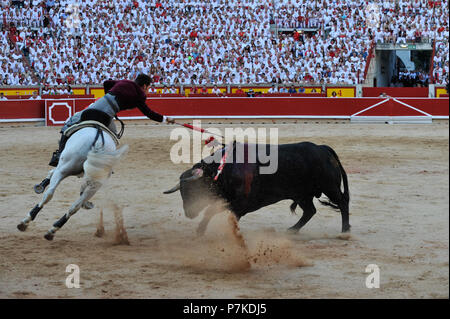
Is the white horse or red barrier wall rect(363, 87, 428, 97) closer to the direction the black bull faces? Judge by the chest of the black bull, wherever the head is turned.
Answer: the white horse

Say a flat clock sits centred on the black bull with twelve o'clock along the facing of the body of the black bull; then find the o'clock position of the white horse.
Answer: The white horse is roughly at 12 o'clock from the black bull.

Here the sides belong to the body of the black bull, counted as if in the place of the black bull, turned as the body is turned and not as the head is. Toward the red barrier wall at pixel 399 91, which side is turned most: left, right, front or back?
right

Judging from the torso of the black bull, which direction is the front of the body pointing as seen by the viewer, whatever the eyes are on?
to the viewer's left
